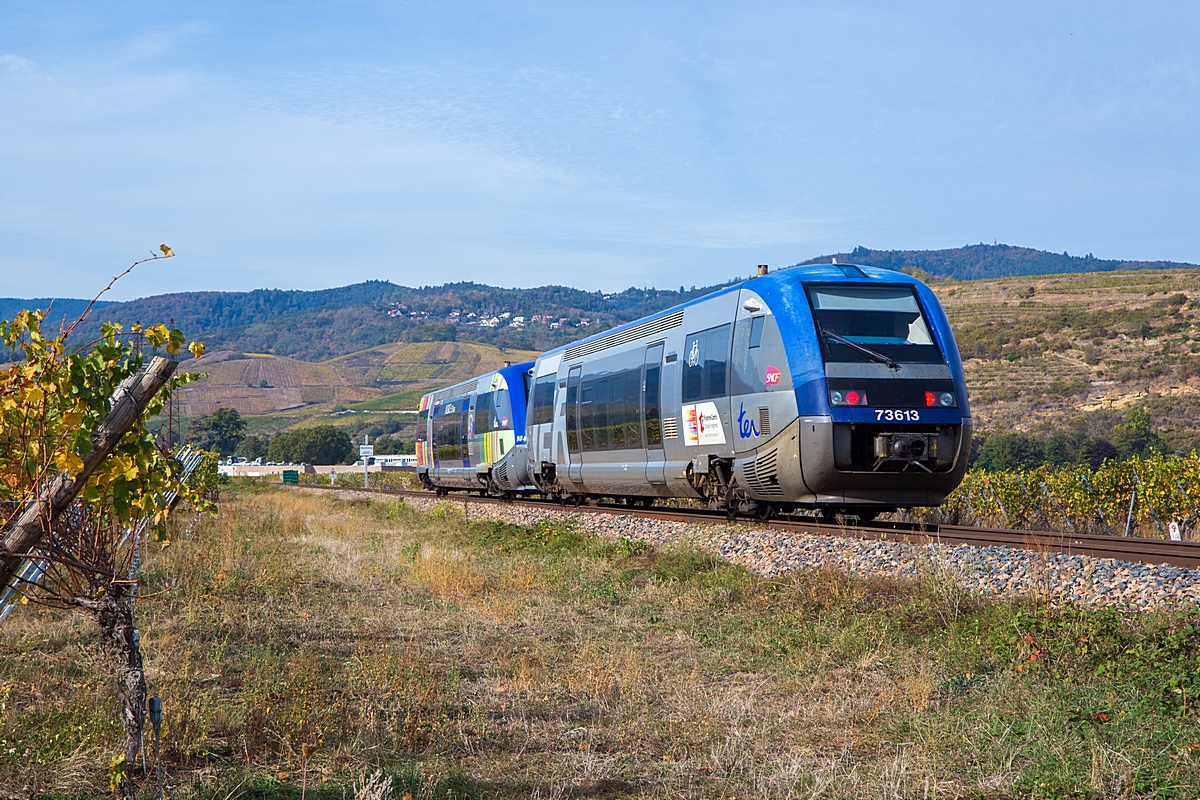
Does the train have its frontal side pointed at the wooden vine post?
no
